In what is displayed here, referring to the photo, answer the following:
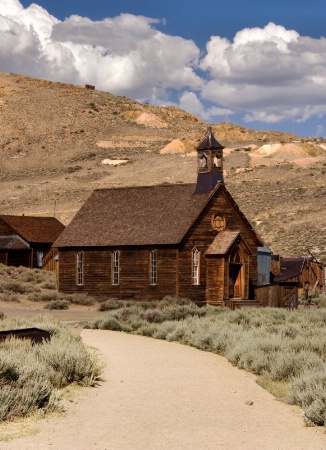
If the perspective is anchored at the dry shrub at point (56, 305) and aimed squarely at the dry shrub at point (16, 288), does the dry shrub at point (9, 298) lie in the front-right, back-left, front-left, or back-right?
front-left

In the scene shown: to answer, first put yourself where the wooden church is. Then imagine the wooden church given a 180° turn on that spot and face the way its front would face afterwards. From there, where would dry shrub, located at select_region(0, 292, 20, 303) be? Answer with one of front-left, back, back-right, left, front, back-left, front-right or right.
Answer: front-left

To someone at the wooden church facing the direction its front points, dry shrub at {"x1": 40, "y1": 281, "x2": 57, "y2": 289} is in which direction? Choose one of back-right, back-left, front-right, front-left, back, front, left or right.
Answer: back

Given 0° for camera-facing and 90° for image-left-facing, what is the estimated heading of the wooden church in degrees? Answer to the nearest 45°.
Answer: approximately 315°

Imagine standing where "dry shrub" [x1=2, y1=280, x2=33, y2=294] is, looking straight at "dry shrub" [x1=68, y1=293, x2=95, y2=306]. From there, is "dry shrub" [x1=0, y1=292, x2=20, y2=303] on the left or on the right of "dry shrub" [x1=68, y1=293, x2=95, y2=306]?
right

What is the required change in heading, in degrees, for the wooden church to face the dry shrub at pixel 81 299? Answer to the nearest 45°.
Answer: approximately 135° to its right

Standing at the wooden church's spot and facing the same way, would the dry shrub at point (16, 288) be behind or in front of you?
behind
